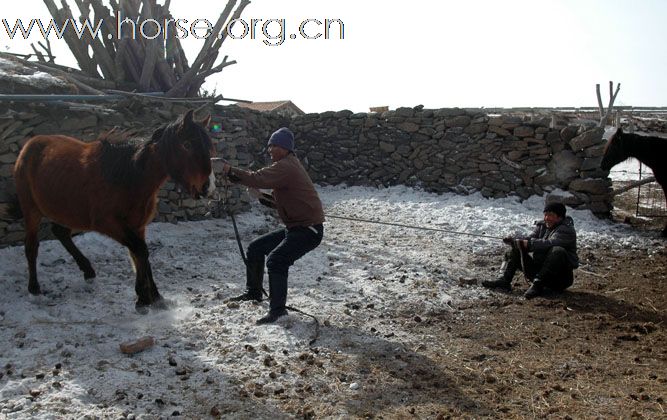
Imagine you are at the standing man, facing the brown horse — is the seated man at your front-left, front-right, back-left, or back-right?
back-right

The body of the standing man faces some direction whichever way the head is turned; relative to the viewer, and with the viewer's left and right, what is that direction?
facing to the left of the viewer

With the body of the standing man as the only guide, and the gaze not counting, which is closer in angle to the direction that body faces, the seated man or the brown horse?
the brown horse

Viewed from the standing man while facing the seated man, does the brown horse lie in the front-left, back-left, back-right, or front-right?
back-left

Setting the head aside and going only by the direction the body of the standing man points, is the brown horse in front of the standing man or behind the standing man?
in front

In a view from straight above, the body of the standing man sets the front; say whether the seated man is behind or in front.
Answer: behind
